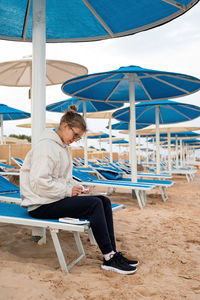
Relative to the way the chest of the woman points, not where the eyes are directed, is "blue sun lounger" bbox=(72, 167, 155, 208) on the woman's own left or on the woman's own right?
on the woman's own left

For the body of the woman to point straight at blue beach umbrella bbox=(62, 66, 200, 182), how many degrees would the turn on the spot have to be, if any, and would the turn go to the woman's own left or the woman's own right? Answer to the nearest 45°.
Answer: approximately 90° to the woman's own left

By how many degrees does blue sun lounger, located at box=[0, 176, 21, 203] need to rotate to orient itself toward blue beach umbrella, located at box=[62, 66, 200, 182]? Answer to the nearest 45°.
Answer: approximately 45° to its left

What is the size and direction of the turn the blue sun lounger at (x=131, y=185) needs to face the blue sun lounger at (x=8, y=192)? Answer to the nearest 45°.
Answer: approximately 135° to its right

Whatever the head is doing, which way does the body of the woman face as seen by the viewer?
to the viewer's right

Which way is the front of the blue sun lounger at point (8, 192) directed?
to the viewer's right

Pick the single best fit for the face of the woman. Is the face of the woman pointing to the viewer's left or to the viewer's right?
to the viewer's right

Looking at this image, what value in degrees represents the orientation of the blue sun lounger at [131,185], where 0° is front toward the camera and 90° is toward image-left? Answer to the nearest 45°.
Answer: approximately 270°

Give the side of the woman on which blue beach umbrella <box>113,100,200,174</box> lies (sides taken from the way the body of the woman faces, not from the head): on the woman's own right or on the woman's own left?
on the woman's own left
